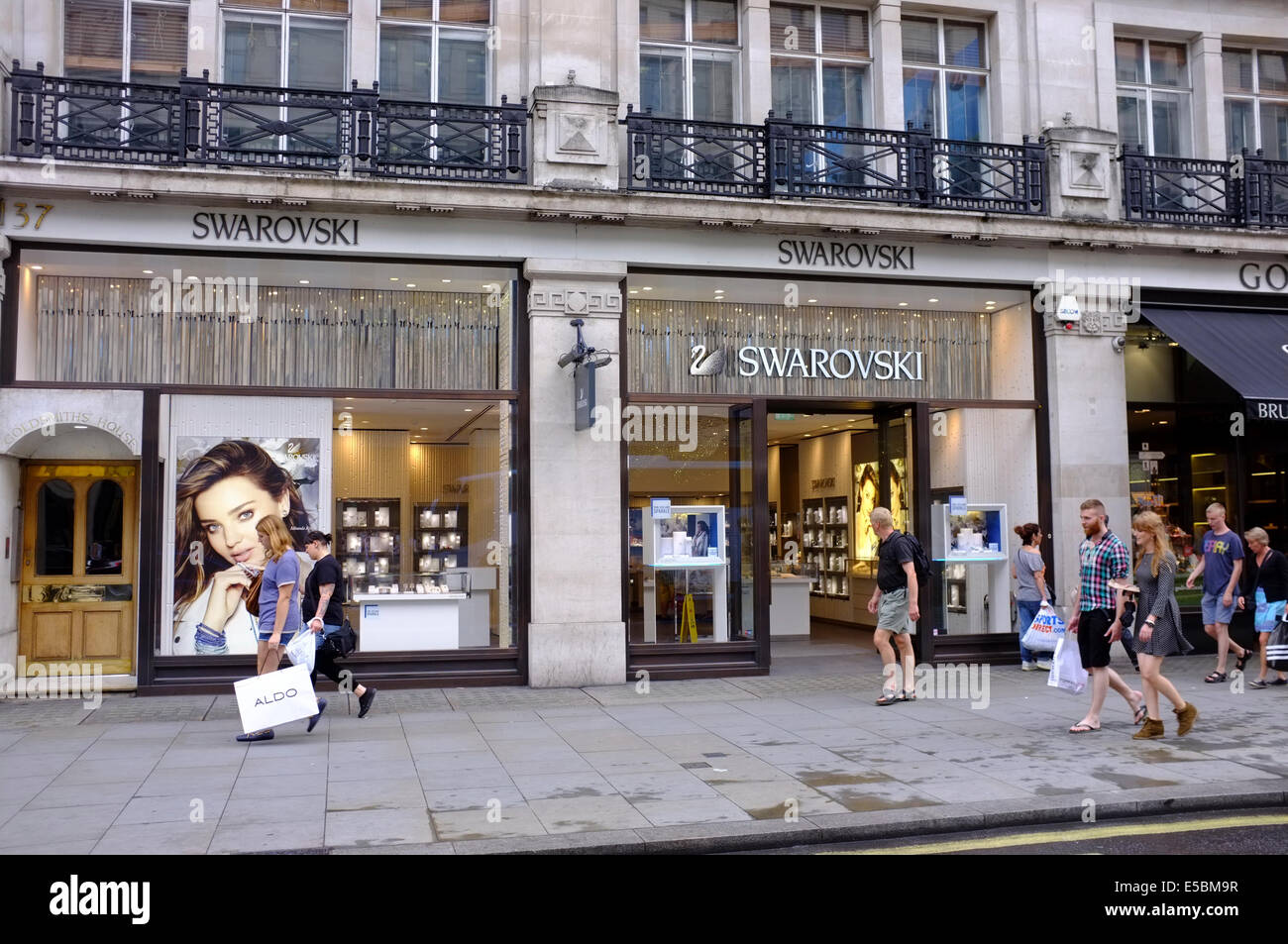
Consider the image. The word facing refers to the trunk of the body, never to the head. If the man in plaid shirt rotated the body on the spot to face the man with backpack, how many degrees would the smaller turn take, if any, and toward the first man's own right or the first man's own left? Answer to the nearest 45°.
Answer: approximately 90° to the first man's own right

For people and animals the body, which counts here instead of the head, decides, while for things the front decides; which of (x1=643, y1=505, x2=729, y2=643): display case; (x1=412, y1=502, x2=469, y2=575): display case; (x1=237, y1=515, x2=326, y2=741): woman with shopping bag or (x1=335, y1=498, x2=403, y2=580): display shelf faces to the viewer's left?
the woman with shopping bag

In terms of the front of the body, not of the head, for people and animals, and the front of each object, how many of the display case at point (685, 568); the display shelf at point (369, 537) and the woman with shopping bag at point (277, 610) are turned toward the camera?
2

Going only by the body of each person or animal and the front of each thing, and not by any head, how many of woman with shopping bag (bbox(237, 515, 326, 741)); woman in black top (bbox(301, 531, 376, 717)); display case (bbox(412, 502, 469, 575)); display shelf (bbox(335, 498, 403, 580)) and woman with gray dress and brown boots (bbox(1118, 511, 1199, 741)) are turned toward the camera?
2

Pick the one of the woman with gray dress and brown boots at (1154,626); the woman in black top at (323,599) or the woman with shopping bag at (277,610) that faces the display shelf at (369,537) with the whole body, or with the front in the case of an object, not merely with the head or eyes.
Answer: the woman with gray dress and brown boots at (1154,626)

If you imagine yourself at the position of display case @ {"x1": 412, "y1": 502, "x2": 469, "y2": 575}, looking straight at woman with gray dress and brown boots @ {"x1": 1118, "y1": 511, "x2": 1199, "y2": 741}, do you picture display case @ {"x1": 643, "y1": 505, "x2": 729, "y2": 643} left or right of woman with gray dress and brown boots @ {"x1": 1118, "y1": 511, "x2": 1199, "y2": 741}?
left

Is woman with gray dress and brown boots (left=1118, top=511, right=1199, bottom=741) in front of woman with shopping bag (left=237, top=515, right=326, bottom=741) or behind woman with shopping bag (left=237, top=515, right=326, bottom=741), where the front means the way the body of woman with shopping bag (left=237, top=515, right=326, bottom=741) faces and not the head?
behind
